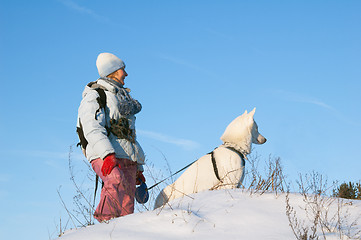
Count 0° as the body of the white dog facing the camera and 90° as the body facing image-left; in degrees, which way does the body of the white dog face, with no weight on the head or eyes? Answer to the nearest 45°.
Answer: approximately 270°

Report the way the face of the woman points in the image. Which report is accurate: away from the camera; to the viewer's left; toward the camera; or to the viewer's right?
to the viewer's right

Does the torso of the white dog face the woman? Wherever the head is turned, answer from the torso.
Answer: no
